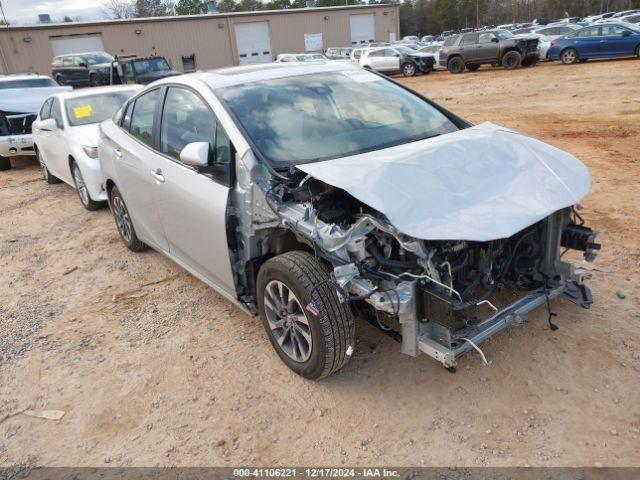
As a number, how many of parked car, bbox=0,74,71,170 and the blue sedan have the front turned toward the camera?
1

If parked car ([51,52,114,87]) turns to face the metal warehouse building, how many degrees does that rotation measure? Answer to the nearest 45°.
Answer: approximately 90° to its left

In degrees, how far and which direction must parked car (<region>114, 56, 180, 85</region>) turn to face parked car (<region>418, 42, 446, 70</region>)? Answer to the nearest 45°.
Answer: approximately 45° to its left

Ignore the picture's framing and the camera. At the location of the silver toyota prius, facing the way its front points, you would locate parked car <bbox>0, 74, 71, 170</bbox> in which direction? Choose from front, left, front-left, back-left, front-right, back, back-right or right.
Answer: back

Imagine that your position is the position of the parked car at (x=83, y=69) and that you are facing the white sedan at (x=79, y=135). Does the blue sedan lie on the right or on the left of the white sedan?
left

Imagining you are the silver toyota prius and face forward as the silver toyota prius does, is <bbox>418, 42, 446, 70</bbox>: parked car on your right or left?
on your left

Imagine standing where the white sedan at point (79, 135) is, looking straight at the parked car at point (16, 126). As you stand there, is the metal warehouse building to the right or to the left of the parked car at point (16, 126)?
right

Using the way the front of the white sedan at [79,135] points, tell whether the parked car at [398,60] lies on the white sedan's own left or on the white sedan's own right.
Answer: on the white sedan's own left
